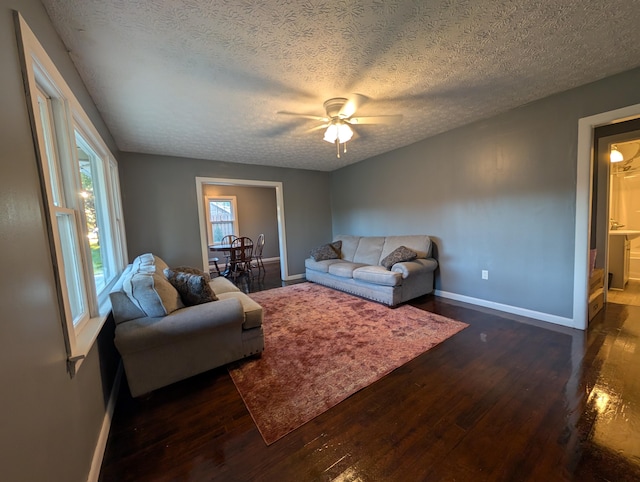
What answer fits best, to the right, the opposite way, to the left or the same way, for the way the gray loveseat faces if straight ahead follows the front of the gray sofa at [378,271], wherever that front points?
the opposite way

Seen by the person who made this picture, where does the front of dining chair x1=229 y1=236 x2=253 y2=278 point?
facing away from the viewer

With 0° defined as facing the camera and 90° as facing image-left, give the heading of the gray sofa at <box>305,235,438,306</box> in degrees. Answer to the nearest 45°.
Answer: approximately 45°

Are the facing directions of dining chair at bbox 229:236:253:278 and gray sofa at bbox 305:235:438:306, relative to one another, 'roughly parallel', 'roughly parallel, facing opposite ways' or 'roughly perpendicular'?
roughly perpendicular

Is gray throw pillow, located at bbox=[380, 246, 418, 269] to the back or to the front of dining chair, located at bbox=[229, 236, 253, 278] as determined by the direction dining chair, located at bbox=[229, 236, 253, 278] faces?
to the back

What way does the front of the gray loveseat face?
to the viewer's right

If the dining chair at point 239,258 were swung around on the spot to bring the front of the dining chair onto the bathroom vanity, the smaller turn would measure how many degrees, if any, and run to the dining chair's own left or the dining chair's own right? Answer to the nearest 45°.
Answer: approximately 135° to the dining chair's own right

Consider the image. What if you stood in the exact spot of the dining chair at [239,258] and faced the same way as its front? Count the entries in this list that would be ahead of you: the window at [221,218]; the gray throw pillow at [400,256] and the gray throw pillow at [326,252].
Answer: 1

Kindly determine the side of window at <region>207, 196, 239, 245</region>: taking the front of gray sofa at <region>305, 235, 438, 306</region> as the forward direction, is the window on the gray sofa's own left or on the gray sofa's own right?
on the gray sofa's own right
